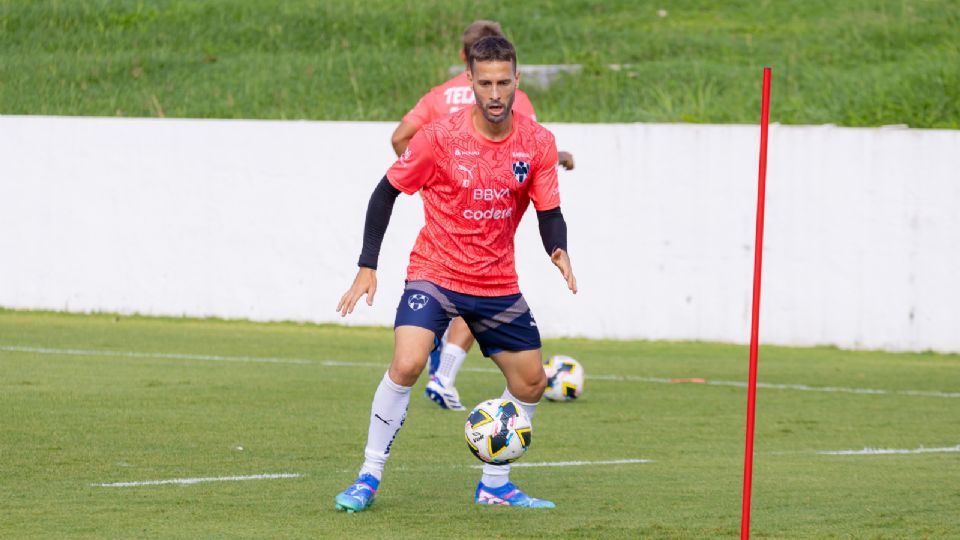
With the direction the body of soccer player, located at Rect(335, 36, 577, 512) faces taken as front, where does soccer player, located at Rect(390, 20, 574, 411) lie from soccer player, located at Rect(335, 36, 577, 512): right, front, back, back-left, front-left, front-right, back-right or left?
back

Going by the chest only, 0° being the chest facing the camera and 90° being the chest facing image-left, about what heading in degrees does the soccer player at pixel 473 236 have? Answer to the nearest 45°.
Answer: approximately 0°

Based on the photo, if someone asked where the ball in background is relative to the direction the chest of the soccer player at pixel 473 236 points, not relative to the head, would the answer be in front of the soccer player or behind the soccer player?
behind
